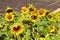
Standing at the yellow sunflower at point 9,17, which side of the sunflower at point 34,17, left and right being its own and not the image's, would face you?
right

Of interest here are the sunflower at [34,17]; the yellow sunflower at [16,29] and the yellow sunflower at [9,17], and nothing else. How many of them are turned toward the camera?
3

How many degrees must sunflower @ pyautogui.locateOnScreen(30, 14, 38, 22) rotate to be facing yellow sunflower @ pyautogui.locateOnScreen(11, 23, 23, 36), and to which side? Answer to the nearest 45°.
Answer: approximately 45° to its right

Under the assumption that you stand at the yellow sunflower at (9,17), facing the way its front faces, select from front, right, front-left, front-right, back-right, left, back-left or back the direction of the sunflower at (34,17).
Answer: left

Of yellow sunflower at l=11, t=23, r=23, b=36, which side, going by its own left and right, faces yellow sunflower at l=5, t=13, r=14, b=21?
back

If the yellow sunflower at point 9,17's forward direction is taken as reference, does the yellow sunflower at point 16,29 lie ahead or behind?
ahead

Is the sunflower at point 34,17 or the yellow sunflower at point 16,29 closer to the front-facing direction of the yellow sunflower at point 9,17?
the yellow sunflower

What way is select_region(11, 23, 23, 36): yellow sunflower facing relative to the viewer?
toward the camera

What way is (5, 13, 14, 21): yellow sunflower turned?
toward the camera

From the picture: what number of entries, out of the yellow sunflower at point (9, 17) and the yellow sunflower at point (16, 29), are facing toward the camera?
2

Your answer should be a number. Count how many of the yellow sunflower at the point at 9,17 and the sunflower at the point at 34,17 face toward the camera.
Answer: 2
